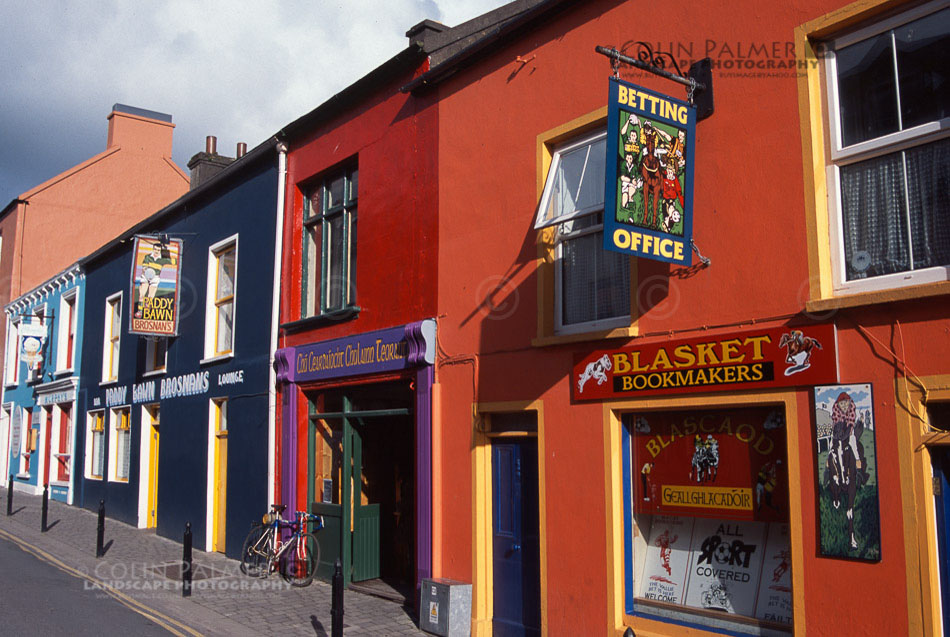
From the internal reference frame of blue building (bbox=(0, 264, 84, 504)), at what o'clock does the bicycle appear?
The bicycle is roughly at 10 o'clock from the blue building.

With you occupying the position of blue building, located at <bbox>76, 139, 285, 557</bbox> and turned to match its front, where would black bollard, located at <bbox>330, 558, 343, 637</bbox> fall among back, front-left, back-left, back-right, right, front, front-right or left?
front-left

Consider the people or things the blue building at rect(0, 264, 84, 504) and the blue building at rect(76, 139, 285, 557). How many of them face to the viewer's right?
0

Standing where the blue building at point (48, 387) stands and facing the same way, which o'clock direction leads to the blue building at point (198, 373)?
the blue building at point (198, 373) is roughly at 10 o'clock from the blue building at point (48, 387).

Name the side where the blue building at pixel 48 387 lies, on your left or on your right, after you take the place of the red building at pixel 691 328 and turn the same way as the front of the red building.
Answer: on your right

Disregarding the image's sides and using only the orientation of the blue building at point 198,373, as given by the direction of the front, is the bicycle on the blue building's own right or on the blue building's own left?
on the blue building's own left

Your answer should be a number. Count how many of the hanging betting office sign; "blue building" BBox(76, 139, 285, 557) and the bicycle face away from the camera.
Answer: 0

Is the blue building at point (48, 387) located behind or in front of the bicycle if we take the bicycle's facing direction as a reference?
behind

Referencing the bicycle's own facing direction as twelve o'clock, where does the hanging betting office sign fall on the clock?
The hanging betting office sign is roughly at 1 o'clock from the bicycle.

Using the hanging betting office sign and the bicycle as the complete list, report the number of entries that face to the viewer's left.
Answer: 0

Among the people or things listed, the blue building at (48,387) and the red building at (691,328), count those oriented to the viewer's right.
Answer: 0

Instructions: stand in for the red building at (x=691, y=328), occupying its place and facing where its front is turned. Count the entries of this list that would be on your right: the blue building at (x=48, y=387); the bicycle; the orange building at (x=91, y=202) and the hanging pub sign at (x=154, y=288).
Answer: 4

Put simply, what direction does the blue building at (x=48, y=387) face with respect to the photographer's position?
facing the viewer and to the left of the viewer

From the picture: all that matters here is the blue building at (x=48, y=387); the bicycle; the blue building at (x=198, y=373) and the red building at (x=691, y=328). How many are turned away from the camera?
0

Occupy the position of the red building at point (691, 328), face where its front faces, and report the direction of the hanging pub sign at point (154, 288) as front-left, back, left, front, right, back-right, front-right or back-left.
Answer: right

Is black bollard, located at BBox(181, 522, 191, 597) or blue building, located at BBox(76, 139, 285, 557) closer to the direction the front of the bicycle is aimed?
the black bollard

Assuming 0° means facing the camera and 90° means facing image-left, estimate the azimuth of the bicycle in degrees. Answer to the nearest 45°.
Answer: approximately 315°
